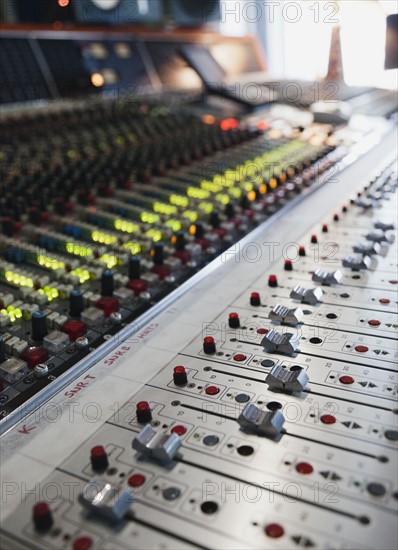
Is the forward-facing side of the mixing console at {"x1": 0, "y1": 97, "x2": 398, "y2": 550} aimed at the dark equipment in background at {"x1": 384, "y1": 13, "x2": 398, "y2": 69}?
no

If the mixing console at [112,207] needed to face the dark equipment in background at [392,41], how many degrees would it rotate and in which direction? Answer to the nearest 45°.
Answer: approximately 45° to its left

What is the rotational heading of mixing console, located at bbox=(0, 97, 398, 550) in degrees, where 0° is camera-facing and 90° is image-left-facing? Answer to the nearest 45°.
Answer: approximately 315°
